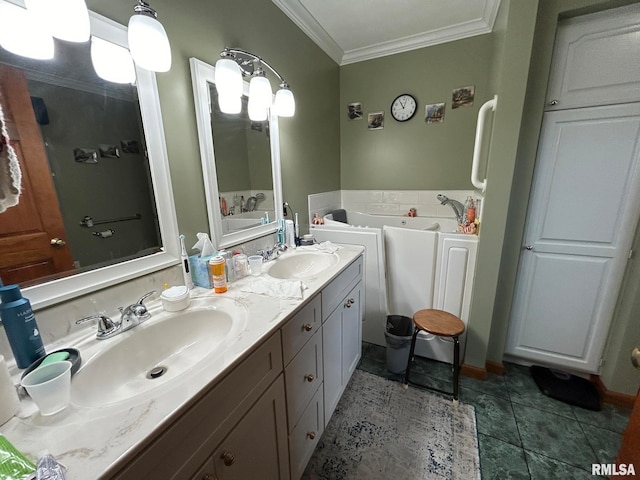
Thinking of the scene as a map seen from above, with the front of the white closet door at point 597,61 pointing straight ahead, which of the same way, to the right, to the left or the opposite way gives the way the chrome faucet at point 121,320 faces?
the opposite way

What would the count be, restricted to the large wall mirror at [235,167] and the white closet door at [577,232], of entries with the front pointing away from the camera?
0

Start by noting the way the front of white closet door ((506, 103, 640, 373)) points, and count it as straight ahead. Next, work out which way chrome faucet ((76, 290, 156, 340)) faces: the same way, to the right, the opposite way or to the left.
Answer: the opposite way

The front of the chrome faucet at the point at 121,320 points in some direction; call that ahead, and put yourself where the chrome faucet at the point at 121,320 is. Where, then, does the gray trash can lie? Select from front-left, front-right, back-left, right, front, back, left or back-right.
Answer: front-left

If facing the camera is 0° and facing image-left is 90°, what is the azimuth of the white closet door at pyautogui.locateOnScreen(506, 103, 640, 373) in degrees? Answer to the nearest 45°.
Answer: approximately 45°

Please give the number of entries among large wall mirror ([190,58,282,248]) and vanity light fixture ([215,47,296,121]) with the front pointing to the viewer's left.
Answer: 0

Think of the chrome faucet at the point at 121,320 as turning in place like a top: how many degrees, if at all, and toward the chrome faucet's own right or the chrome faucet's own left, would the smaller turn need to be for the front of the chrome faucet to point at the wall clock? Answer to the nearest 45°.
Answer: approximately 45° to the chrome faucet's own left

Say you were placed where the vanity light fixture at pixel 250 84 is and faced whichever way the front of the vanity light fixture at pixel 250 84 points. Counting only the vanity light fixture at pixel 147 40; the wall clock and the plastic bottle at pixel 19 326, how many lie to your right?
2

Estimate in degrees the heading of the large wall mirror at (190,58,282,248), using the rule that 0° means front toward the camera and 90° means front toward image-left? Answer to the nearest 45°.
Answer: approximately 315°

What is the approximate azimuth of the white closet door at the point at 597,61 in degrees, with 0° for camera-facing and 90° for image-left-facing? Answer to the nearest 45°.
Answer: approximately 45°
